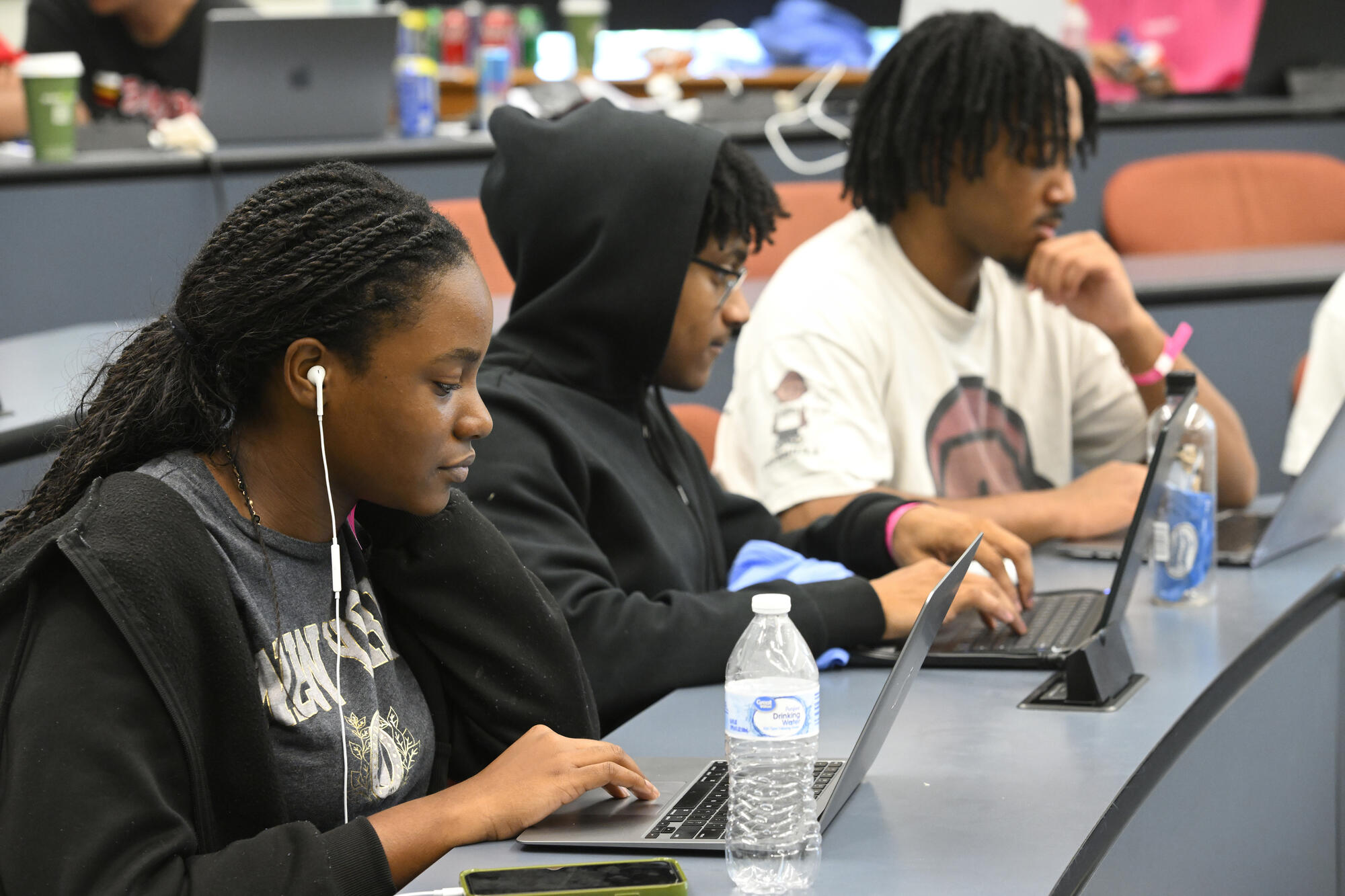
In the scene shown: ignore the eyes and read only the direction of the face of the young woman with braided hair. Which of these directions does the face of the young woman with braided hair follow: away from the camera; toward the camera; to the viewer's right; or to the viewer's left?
to the viewer's right

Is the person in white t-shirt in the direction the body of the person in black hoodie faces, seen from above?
no

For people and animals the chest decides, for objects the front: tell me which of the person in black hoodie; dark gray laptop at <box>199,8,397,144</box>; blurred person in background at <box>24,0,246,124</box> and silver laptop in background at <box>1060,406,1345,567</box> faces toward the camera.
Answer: the blurred person in background

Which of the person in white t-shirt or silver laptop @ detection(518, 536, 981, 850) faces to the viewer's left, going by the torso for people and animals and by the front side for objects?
the silver laptop

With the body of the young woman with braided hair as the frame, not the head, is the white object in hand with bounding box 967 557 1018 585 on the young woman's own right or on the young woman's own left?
on the young woman's own left

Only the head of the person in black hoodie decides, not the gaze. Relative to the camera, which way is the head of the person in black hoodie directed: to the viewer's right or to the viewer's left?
to the viewer's right

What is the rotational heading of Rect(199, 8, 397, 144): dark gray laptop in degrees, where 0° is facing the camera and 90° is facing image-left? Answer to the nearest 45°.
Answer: approximately 180°

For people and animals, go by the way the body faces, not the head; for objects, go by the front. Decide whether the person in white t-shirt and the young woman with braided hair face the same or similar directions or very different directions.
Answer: same or similar directions

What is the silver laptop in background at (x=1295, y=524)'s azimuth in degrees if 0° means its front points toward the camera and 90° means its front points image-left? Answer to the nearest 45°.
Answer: approximately 135°

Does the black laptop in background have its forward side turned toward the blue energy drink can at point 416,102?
no

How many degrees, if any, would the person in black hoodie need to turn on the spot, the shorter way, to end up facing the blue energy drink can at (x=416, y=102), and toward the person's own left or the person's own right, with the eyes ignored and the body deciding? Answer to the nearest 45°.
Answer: approximately 90° to the person's own left

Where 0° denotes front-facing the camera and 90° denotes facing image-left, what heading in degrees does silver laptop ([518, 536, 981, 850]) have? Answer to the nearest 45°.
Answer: approximately 90°

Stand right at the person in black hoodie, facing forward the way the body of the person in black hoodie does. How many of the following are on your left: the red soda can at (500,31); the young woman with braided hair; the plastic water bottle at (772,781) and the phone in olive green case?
1
